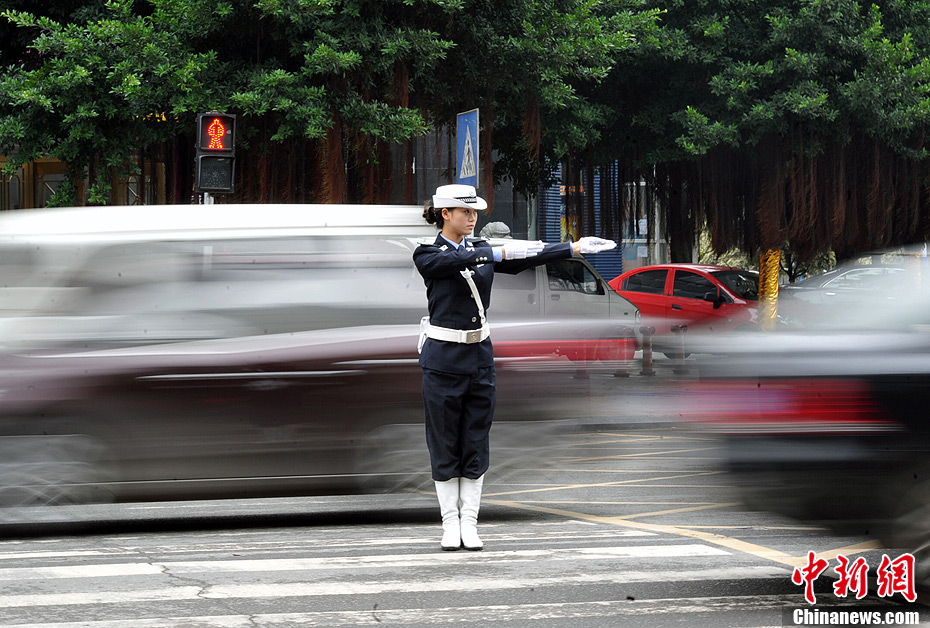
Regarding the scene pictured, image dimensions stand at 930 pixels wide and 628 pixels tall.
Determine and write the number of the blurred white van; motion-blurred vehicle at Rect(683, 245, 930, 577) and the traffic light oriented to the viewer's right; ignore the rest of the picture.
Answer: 2

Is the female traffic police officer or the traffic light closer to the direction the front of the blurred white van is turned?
the female traffic police officer

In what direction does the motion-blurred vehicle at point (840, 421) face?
to the viewer's right

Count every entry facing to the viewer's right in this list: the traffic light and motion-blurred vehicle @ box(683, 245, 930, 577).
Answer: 1

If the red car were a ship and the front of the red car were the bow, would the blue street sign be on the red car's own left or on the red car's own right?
on the red car's own right

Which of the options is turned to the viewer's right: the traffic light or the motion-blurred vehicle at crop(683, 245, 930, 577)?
the motion-blurred vehicle

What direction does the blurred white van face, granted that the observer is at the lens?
facing to the right of the viewer

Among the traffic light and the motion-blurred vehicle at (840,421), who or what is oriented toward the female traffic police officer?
the traffic light

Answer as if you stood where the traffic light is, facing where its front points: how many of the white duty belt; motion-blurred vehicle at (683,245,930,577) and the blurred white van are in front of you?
3
